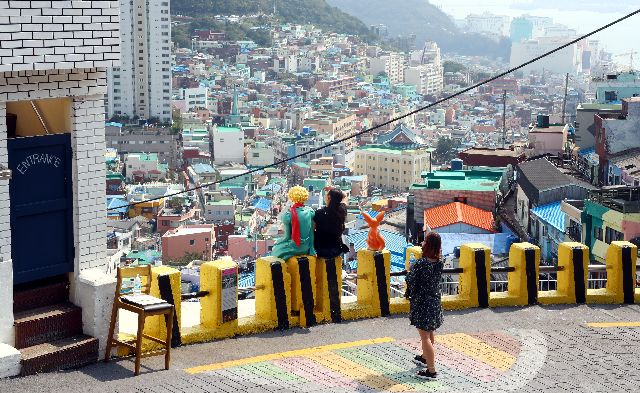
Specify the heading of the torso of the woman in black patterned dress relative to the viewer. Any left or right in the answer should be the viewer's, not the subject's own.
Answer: facing away from the viewer and to the left of the viewer

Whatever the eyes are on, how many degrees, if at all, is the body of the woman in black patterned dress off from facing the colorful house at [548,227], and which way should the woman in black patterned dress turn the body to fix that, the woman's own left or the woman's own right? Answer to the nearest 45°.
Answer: approximately 45° to the woman's own right

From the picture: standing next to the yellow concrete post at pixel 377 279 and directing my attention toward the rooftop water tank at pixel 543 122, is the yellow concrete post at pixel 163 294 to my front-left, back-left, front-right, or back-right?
back-left

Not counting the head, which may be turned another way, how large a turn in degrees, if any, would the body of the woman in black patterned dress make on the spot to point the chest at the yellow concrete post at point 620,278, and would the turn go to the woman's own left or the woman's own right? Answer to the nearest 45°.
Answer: approximately 90° to the woman's own right

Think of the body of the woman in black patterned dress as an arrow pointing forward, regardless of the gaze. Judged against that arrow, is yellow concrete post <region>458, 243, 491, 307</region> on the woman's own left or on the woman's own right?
on the woman's own right

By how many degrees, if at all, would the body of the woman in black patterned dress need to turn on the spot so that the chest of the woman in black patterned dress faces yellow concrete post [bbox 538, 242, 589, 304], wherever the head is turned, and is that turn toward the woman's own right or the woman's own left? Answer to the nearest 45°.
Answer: approximately 90° to the woman's own right

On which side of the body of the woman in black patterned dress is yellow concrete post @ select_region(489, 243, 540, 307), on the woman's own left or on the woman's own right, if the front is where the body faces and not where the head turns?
on the woman's own right

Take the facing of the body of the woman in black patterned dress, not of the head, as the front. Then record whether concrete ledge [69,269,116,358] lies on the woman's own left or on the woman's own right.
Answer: on the woman's own left

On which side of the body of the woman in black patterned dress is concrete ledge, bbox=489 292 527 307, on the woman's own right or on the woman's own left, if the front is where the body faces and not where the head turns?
on the woman's own right
